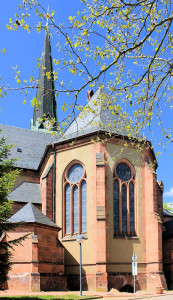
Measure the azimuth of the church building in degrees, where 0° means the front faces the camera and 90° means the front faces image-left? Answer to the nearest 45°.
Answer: approximately 135°
